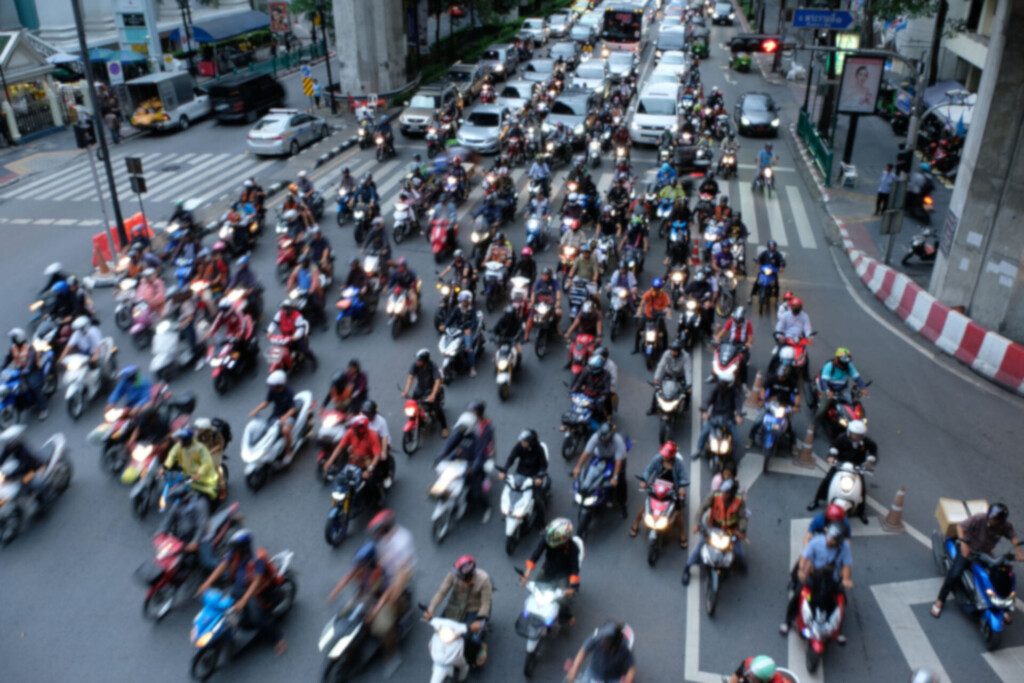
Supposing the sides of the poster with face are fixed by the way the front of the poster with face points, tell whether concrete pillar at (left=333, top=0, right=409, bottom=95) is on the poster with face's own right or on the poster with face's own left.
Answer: on the poster with face's own right

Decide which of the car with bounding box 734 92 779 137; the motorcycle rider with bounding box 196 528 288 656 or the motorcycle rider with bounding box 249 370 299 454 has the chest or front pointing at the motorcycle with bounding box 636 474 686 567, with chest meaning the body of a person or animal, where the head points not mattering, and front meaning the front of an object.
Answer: the car

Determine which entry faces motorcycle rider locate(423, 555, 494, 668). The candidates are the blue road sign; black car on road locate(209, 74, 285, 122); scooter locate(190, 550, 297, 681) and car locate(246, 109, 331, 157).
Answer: the blue road sign

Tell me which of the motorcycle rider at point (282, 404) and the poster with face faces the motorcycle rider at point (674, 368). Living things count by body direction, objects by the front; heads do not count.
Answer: the poster with face

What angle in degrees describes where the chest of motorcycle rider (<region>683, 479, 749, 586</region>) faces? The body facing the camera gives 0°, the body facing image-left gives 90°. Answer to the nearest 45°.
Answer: approximately 0°

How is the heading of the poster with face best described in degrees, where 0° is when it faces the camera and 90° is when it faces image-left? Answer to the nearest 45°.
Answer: approximately 0°

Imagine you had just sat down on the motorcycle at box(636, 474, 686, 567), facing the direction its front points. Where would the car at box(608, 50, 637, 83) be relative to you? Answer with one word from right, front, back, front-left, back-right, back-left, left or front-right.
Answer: back

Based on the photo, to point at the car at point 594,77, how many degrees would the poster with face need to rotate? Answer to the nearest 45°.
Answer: approximately 135° to its right
